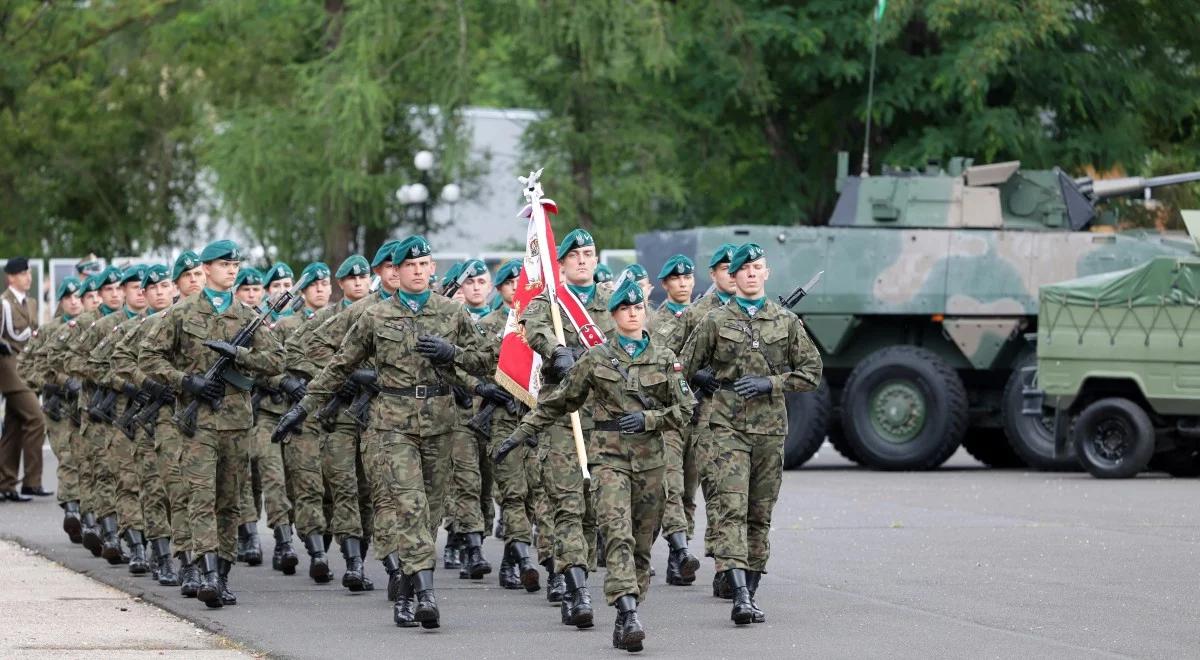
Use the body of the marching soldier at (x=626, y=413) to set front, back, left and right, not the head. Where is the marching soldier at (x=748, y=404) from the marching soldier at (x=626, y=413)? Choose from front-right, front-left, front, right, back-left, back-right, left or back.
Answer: back-left

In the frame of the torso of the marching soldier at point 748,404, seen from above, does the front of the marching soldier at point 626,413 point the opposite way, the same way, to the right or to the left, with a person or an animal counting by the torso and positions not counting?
the same way

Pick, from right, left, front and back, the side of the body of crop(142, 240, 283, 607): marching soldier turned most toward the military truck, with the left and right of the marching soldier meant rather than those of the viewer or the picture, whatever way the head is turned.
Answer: left

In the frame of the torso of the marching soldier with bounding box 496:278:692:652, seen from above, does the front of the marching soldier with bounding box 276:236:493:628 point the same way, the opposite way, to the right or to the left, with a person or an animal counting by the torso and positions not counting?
the same way

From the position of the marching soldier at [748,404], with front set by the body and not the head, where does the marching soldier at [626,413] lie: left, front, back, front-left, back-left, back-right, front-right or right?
front-right

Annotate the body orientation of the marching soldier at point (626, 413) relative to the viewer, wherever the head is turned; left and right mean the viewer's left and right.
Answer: facing the viewer

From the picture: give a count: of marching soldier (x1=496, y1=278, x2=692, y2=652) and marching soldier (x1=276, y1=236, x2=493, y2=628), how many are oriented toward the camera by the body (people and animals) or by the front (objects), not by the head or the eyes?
2

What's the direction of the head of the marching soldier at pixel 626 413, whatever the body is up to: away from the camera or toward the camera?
toward the camera

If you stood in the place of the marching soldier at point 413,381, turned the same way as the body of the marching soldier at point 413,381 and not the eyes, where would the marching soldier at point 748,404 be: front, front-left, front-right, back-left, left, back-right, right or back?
left

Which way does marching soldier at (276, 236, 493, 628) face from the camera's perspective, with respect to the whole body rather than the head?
toward the camera

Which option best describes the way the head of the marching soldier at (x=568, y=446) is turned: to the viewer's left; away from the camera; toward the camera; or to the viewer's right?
toward the camera

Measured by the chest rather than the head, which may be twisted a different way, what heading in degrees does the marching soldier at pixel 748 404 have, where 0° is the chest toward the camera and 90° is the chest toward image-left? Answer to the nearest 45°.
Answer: approximately 0°

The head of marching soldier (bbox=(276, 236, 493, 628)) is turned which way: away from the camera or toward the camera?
toward the camera

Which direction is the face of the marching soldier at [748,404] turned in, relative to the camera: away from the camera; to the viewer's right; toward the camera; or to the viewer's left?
toward the camera

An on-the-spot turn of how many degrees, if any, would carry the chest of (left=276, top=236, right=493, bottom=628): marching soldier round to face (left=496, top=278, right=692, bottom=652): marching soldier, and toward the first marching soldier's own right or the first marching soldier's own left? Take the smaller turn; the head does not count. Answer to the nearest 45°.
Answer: approximately 45° to the first marching soldier's own left
